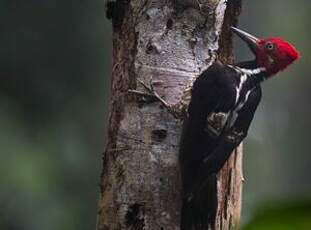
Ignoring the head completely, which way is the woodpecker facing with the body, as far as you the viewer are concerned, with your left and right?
facing away from the viewer and to the left of the viewer
